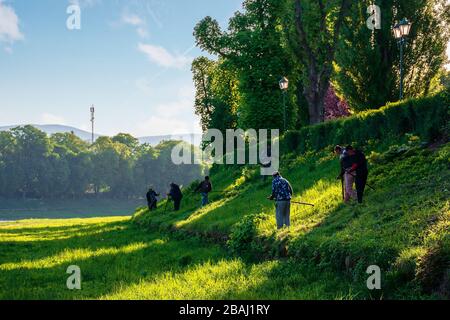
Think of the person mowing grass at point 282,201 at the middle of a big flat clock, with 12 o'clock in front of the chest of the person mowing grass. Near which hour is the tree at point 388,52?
The tree is roughly at 2 o'clock from the person mowing grass.

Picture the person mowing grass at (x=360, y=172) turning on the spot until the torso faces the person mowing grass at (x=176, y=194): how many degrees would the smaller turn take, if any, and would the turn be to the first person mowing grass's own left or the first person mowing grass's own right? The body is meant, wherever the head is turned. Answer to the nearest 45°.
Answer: approximately 45° to the first person mowing grass's own right

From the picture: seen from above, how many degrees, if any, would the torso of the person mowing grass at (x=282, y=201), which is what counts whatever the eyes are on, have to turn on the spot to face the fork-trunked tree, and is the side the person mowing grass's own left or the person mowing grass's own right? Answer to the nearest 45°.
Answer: approximately 45° to the person mowing grass's own right

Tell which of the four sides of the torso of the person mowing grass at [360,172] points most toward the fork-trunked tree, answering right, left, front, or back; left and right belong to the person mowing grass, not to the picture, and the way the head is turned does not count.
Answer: right

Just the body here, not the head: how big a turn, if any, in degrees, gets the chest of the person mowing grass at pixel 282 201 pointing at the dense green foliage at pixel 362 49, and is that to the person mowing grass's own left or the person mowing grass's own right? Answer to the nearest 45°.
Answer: approximately 45° to the person mowing grass's own right

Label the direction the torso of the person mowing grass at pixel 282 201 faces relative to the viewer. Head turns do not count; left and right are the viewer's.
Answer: facing away from the viewer and to the left of the viewer

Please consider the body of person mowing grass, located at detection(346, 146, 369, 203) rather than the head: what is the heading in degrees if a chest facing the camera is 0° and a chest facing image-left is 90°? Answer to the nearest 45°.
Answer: approximately 90°
